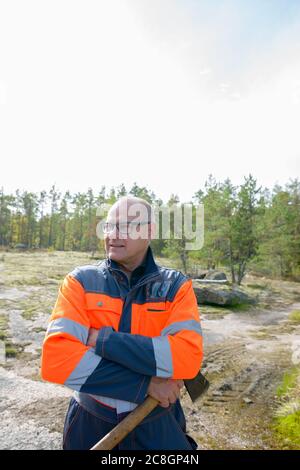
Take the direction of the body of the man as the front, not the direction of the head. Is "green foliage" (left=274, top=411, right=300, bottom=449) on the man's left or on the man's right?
on the man's left

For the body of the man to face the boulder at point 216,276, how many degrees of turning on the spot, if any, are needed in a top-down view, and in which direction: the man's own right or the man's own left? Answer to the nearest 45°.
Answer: approximately 180°

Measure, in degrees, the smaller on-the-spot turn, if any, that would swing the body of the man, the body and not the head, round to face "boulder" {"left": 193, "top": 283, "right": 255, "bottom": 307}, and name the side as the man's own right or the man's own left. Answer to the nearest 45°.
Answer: approximately 180°

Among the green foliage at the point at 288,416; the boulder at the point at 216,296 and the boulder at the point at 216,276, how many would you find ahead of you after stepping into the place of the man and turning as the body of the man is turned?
0

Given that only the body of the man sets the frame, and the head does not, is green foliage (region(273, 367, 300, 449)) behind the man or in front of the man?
behind

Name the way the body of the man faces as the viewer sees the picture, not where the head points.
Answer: toward the camera

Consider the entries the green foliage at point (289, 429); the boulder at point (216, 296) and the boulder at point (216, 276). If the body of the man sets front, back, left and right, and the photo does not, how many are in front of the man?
0
